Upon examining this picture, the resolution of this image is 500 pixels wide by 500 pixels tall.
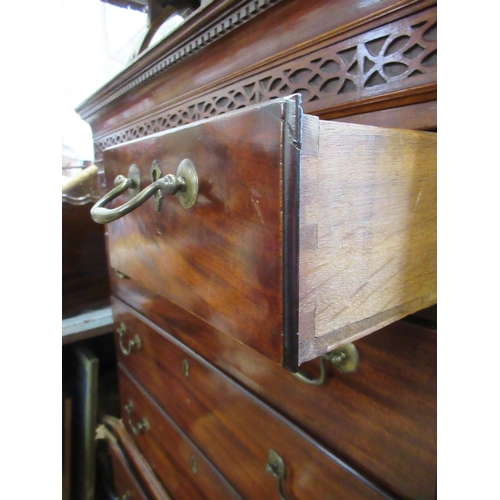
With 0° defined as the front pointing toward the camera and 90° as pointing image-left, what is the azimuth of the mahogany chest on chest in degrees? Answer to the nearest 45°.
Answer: approximately 45°
